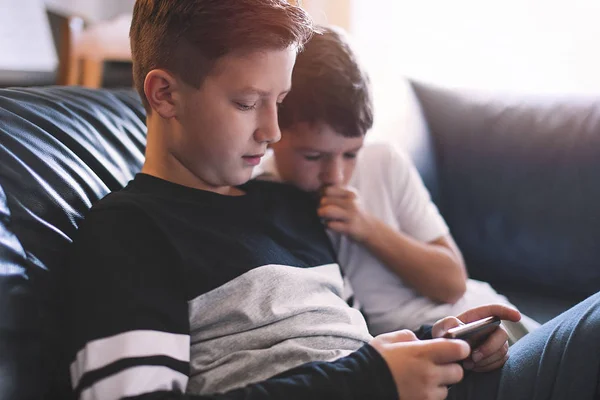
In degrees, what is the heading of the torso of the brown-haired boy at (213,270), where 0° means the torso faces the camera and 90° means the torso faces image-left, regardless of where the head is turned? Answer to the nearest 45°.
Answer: approximately 315°

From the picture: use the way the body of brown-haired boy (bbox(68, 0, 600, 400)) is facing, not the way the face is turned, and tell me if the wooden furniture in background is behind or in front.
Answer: behind
